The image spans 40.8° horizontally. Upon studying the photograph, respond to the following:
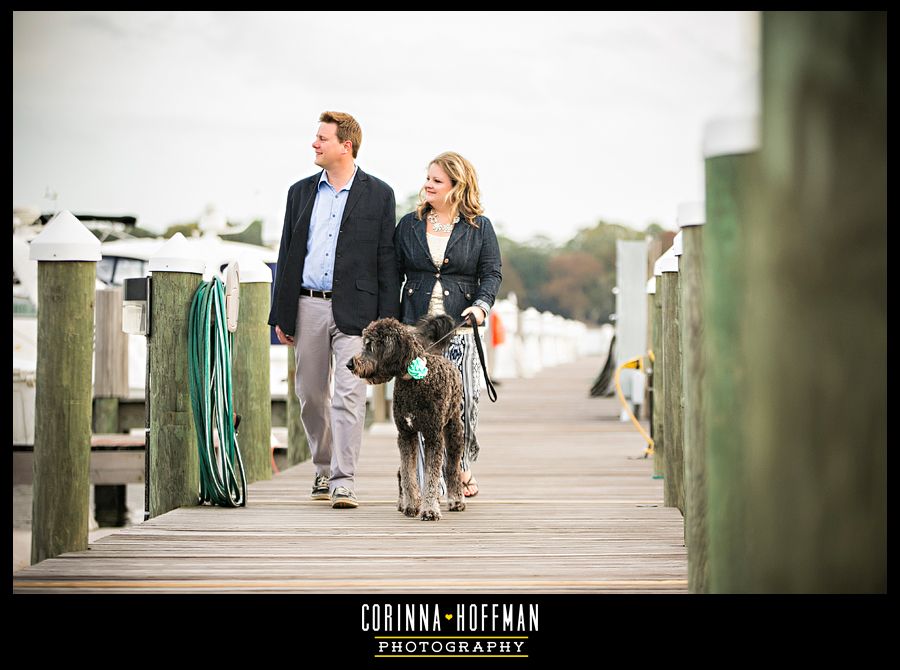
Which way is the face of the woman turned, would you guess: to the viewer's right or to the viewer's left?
to the viewer's left

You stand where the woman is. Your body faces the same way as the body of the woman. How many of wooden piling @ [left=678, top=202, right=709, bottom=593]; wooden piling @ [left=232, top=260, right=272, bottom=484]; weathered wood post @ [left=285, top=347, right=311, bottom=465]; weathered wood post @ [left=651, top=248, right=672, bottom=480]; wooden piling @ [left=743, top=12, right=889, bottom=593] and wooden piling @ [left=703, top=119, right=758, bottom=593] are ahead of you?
3

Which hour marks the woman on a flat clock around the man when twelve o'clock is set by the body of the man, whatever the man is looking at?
The woman is roughly at 9 o'clock from the man.

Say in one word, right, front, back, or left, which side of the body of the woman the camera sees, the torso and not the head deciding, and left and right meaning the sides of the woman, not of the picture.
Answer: front

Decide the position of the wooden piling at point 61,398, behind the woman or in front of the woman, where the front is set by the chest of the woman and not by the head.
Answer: in front

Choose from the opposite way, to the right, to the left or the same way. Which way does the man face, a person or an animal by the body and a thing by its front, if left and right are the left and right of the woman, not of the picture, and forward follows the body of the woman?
the same way

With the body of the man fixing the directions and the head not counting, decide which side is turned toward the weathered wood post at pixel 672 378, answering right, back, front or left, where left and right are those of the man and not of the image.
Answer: left

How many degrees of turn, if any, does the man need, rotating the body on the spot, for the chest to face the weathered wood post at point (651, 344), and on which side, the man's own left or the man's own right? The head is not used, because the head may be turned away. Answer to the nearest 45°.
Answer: approximately 135° to the man's own left

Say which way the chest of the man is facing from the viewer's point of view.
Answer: toward the camera

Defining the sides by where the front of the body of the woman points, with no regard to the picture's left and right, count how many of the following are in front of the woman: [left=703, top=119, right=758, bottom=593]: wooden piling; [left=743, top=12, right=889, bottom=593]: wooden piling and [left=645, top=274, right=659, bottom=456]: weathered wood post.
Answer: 2

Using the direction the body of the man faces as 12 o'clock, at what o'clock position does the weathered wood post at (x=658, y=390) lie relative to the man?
The weathered wood post is roughly at 8 o'clock from the man.

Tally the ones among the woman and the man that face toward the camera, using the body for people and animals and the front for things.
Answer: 2

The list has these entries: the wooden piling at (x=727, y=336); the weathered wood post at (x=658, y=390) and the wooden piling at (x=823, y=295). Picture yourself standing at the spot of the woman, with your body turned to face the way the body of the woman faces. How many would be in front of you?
2
